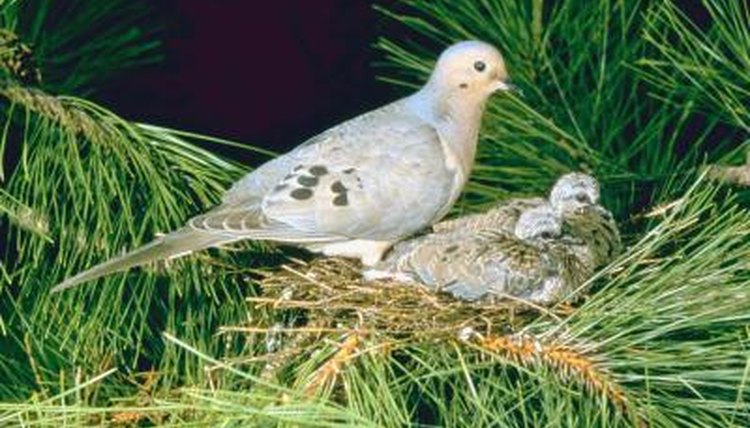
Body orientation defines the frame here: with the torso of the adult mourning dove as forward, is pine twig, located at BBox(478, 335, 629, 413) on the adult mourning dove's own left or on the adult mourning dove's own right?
on the adult mourning dove's own right

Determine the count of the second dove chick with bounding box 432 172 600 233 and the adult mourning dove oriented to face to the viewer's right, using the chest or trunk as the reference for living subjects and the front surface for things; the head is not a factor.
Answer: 2

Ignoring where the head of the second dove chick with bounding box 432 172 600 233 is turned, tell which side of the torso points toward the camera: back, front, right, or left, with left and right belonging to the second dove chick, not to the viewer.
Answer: right

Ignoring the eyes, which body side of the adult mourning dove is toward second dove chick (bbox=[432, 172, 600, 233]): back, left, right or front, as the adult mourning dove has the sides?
front

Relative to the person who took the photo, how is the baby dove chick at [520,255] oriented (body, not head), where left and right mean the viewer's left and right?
facing to the right of the viewer

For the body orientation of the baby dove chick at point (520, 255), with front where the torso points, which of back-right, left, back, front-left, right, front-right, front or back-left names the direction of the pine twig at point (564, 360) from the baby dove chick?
right

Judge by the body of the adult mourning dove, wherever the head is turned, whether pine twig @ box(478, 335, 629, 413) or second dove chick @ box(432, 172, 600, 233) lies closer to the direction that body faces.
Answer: the second dove chick

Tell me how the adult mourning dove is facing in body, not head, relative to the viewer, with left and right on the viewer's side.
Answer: facing to the right of the viewer
